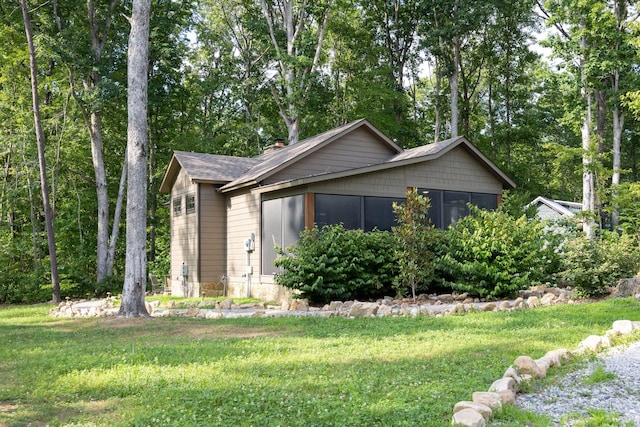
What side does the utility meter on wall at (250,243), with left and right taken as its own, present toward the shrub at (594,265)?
left

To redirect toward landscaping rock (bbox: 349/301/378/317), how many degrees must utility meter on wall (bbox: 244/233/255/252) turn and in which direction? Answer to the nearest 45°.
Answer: approximately 45° to its left

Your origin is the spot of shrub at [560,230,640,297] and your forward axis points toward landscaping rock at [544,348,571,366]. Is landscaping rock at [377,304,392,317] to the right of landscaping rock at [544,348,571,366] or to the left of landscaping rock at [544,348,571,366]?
right

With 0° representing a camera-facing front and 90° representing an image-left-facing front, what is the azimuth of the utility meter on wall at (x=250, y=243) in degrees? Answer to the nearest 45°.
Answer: approximately 45°

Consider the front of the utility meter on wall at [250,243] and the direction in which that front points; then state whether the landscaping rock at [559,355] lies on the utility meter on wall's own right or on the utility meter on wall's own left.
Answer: on the utility meter on wall's own left

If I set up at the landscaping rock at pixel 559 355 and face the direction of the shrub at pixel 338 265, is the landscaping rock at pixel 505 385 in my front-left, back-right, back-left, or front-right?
back-left

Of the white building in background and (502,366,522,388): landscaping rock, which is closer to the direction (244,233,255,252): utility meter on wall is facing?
the landscaping rock

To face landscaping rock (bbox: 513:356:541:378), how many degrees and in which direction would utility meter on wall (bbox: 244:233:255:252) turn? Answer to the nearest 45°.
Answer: approximately 45° to its left
